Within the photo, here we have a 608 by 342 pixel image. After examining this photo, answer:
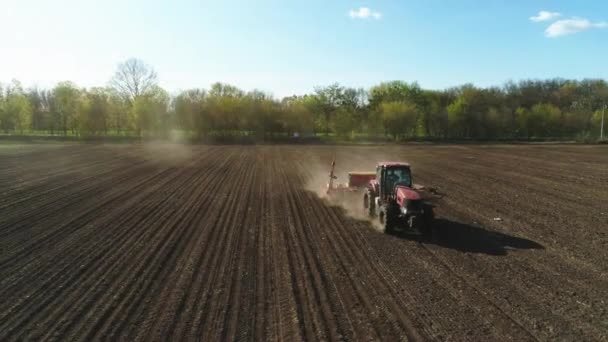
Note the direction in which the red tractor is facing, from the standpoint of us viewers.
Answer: facing the viewer and to the right of the viewer
